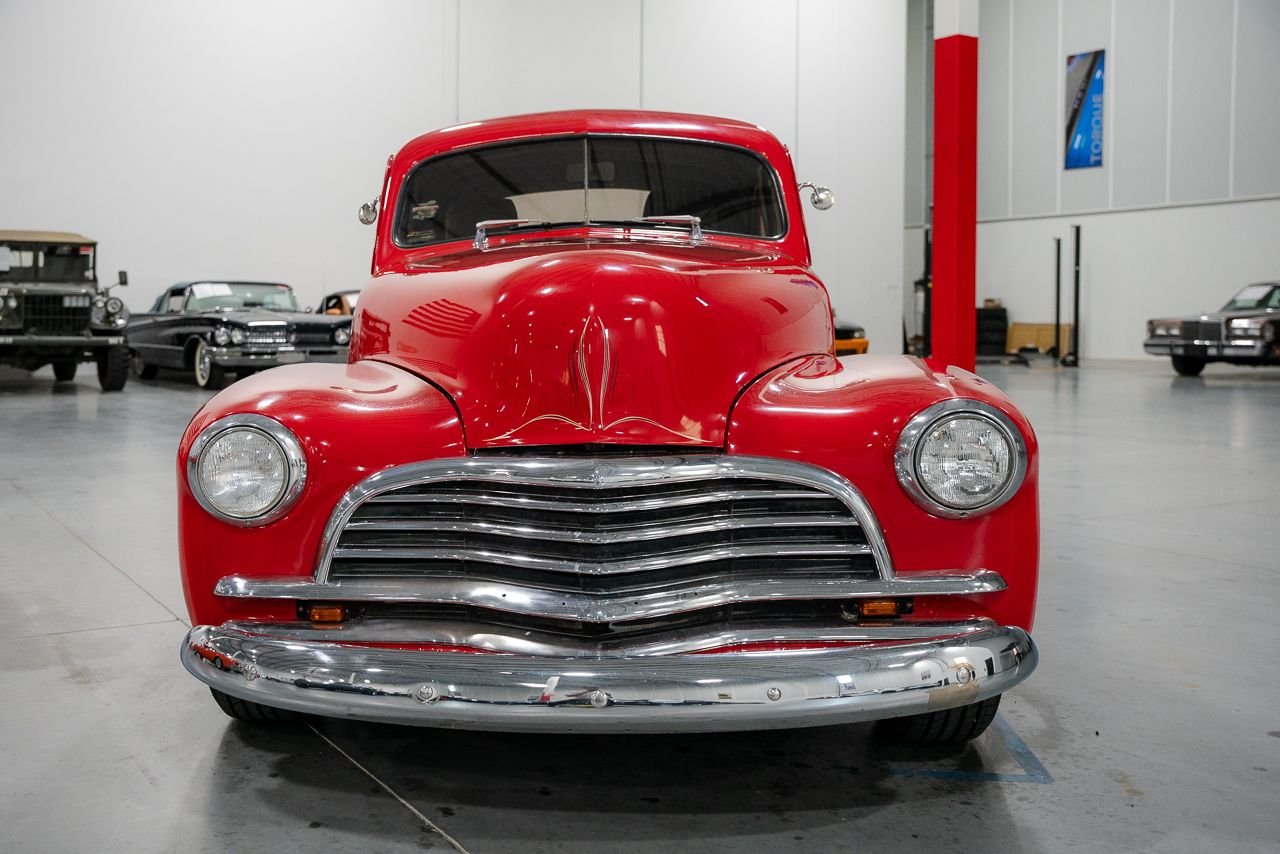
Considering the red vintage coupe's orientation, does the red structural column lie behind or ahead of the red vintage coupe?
behind

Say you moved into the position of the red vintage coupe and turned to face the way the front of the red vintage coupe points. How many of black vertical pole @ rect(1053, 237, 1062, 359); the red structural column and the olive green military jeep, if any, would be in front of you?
0

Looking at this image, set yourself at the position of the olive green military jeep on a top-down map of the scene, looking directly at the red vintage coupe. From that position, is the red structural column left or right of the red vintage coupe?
left

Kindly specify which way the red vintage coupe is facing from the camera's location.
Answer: facing the viewer

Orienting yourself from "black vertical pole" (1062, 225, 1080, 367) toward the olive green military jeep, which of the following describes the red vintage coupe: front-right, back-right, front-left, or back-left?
front-left

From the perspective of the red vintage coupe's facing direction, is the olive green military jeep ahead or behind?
behind

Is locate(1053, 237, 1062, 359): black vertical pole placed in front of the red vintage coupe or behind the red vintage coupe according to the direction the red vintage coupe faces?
behind
